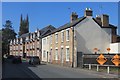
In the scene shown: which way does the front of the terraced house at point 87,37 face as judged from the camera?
facing the viewer and to the left of the viewer
